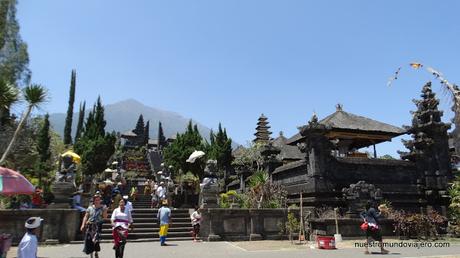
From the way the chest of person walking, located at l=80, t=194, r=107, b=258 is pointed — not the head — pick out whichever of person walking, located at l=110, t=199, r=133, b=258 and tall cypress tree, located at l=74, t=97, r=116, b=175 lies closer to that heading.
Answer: the person walking

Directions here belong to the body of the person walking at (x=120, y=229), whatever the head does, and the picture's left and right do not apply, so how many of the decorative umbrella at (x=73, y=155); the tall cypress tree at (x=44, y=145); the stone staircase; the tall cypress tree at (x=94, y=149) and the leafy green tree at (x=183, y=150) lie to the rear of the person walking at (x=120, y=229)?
5

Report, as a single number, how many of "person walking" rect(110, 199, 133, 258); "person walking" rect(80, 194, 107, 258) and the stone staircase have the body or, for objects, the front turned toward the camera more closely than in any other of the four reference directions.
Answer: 3

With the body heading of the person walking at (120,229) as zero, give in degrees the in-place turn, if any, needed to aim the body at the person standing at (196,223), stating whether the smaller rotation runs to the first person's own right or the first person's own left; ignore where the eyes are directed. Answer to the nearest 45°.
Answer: approximately 135° to the first person's own left

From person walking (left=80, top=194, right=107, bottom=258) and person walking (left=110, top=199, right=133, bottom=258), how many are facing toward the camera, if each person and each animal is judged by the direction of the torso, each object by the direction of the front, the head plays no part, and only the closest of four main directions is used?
2

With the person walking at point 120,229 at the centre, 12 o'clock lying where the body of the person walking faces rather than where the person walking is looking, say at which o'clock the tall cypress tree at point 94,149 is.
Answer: The tall cypress tree is roughly at 6 o'clock from the person walking.

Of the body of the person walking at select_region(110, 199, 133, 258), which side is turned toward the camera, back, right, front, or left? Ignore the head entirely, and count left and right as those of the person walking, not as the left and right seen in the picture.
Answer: front

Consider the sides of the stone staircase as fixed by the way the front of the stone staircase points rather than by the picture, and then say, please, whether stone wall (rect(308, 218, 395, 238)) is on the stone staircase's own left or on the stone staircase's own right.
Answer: on the stone staircase's own left

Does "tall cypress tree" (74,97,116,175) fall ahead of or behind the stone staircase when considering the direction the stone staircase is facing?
behind

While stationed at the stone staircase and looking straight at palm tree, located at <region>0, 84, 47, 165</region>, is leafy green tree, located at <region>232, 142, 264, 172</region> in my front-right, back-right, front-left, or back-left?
back-right

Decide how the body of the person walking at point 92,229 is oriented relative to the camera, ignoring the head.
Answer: toward the camera

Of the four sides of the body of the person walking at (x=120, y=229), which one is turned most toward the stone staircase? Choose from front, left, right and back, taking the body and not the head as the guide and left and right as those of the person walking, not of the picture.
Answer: back

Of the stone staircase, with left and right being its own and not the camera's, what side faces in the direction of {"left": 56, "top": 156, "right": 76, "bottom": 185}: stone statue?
right

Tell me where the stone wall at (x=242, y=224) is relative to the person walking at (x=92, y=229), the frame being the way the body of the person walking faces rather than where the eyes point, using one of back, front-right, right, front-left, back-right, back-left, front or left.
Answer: back-left

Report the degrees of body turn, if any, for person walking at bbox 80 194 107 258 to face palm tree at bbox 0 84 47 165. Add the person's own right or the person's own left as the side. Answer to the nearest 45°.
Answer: approximately 135° to the person's own right

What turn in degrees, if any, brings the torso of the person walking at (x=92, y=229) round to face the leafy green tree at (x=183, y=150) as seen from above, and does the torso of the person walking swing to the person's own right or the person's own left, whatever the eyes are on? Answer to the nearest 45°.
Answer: approximately 180°
